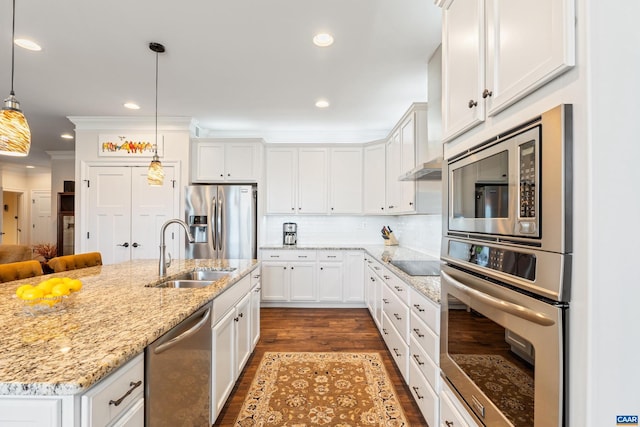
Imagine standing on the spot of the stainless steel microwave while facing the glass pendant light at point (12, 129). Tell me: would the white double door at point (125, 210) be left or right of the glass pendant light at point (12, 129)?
right

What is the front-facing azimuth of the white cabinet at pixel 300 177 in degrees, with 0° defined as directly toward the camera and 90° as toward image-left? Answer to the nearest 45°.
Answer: approximately 0°

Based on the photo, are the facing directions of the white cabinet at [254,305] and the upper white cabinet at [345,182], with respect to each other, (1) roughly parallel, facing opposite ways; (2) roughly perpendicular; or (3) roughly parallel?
roughly perpendicular

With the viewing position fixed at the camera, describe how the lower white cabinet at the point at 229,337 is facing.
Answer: facing to the right of the viewer

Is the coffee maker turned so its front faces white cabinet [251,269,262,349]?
yes

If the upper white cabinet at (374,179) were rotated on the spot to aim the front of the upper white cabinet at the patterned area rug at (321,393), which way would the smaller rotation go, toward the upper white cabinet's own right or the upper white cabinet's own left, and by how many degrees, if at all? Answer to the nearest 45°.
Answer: approximately 45° to the upper white cabinet's own left

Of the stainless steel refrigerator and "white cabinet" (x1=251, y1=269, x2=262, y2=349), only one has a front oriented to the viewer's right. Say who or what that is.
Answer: the white cabinet

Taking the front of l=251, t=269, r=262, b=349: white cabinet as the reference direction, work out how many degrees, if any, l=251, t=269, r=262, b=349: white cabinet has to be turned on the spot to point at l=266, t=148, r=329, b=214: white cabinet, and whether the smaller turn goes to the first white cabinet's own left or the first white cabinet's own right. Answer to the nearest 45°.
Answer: approximately 90° to the first white cabinet's own left

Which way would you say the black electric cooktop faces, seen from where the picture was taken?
facing to the left of the viewer
